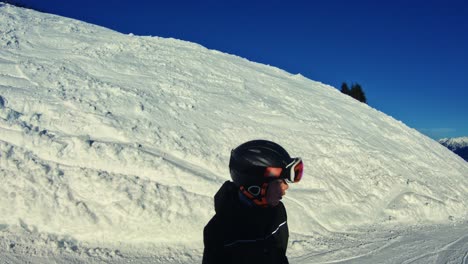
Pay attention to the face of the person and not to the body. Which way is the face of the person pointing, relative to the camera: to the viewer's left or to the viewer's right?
to the viewer's right

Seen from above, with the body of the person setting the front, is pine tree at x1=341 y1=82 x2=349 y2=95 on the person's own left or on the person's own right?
on the person's own left

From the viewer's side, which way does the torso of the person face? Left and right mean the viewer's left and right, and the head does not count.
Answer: facing to the right of the viewer
